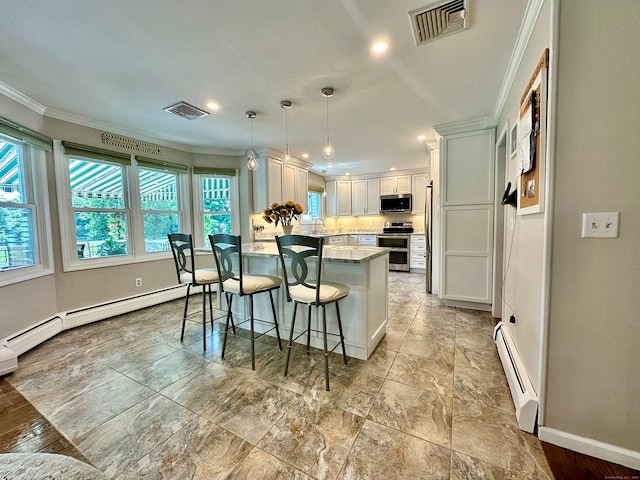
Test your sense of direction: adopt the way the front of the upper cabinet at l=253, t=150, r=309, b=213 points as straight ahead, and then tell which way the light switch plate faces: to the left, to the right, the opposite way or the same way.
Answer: to the right

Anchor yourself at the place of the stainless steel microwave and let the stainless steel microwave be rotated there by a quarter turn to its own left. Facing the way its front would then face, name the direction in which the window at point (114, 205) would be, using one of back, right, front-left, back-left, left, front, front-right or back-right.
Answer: back-right

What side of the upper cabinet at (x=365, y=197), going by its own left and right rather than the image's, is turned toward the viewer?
front

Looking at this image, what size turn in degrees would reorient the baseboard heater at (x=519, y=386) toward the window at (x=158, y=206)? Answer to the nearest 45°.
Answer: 0° — it already faces it

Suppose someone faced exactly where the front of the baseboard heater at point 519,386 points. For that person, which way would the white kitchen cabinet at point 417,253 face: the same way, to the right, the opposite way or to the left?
to the left

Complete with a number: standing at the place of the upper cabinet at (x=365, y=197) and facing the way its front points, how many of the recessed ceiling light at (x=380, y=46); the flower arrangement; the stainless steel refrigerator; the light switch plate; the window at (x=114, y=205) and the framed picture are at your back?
0

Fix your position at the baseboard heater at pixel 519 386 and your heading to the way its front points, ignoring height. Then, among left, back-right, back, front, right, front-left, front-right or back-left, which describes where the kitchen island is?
front

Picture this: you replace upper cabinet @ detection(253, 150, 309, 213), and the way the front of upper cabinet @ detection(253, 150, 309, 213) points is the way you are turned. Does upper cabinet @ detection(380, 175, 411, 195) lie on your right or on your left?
on your left

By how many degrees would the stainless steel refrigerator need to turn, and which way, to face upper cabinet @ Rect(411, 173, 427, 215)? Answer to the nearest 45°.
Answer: approximately 90° to its right

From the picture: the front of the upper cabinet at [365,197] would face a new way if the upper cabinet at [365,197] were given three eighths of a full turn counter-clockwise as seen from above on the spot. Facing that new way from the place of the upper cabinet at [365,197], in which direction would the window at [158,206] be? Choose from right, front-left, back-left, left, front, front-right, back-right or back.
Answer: back

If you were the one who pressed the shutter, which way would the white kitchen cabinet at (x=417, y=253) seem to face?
facing the viewer

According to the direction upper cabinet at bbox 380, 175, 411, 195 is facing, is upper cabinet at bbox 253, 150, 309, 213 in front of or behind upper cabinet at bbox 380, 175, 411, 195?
in front

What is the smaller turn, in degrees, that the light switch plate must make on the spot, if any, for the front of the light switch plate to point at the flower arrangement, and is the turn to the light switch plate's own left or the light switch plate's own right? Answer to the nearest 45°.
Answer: approximately 90° to the light switch plate's own right

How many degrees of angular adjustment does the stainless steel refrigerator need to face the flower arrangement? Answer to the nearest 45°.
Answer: approximately 45° to its left

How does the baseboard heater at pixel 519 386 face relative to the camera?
to the viewer's left

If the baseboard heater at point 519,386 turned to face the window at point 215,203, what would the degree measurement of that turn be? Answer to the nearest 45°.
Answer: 0° — it already faces it

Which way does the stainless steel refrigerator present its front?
to the viewer's left

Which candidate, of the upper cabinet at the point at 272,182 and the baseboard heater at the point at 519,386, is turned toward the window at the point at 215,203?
the baseboard heater

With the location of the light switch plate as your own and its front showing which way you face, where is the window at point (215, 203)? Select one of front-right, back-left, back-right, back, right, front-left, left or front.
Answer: right
